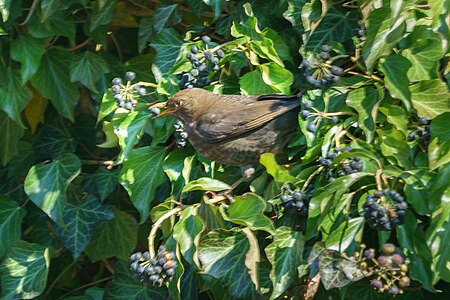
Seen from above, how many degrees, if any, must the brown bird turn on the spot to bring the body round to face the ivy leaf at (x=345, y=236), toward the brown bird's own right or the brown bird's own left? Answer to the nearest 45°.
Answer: approximately 135° to the brown bird's own left

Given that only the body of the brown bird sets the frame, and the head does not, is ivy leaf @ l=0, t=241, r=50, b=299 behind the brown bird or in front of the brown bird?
in front

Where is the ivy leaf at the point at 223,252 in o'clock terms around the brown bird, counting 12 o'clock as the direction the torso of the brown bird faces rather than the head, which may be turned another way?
The ivy leaf is roughly at 9 o'clock from the brown bird.

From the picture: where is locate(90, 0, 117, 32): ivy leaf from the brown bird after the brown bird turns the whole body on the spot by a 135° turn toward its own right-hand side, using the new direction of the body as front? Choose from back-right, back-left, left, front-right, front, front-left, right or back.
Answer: left

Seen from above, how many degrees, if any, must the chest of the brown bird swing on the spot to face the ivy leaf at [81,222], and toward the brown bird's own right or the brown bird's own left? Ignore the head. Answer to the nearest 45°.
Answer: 0° — it already faces it

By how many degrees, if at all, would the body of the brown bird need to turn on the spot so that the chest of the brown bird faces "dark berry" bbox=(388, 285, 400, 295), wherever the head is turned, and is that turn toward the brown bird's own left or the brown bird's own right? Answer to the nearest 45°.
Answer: approximately 135° to the brown bird's own left

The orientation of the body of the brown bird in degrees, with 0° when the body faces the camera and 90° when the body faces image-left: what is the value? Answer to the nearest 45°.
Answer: approximately 90°

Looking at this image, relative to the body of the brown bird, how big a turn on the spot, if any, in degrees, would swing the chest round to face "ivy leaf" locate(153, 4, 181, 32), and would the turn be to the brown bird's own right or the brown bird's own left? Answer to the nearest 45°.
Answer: approximately 45° to the brown bird's own right
